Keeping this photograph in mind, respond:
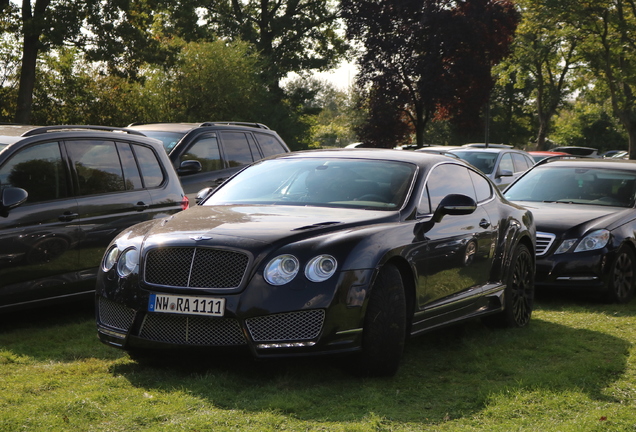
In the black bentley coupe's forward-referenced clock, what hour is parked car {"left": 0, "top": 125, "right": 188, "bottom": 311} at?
The parked car is roughly at 3 o'clock from the black bentley coupe.

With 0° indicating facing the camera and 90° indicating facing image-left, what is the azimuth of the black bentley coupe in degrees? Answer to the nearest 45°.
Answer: approximately 45°

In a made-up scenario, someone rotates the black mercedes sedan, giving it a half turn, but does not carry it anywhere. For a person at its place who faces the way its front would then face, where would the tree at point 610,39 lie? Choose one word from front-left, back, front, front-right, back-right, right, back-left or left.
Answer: front-left

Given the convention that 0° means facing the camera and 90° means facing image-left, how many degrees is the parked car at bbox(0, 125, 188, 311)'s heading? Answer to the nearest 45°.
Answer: approximately 45°

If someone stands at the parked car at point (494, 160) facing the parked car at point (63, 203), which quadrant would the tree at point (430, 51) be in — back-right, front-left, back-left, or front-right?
back-right

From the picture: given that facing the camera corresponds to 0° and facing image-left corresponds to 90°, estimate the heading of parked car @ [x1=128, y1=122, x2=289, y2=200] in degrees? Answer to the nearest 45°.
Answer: approximately 45°

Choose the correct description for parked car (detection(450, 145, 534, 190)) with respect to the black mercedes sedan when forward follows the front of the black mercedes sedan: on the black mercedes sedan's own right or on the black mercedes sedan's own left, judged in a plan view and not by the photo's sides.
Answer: on the black mercedes sedan's own right
